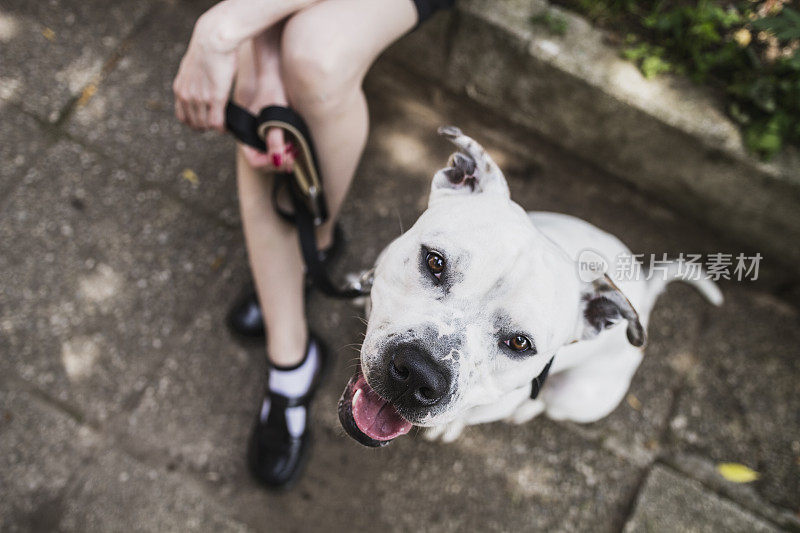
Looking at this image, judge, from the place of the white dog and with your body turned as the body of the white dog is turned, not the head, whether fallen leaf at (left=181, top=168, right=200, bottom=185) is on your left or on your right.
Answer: on your right

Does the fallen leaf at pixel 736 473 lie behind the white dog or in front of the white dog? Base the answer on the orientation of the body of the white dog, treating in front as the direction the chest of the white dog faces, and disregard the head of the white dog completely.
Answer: behind

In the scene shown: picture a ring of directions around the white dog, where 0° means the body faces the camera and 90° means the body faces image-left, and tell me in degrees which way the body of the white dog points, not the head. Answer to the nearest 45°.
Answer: approximately 45°
